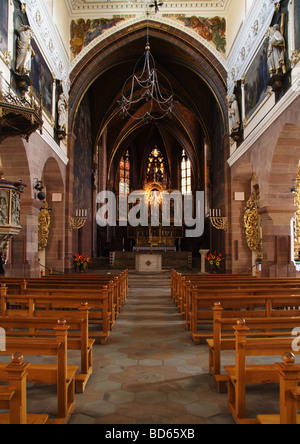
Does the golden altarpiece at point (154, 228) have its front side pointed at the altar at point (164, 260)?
yes

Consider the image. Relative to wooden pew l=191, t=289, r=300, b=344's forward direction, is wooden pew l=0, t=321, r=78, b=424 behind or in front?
behind

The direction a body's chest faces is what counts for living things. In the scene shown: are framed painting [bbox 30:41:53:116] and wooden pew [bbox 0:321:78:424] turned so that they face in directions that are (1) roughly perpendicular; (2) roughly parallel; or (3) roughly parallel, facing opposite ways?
roughly perpendicular

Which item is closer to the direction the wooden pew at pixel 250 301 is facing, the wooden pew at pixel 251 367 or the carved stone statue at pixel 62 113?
the carved stone statue

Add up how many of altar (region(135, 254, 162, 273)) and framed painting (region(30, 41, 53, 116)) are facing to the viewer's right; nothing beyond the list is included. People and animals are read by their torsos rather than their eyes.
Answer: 1

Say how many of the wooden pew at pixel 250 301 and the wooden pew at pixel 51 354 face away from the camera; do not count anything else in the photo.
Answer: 2

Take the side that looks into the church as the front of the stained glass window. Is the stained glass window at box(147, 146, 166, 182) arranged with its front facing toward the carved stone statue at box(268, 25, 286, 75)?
yes

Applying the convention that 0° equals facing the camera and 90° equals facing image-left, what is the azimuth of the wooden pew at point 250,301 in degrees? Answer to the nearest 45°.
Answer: approximately 180°

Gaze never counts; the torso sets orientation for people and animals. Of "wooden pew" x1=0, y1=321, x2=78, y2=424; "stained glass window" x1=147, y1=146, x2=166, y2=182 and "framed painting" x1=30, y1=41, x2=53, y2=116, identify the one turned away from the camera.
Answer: the wooden pew

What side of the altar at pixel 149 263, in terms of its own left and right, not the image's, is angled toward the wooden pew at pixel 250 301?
front

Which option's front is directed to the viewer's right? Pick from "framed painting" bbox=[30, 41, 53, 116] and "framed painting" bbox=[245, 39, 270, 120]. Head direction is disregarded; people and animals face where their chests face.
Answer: "framed painting" bbox=[30, 41, 53, 116]

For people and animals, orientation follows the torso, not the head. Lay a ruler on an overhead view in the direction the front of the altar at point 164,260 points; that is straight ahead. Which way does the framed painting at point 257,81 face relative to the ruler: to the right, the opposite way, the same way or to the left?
to the right

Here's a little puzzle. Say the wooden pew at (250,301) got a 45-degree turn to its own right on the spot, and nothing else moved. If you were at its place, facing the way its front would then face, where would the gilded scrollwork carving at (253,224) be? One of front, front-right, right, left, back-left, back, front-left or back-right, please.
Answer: front-left

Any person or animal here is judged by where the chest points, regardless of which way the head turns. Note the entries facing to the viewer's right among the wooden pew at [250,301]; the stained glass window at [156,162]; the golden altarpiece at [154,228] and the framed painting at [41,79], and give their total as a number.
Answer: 1

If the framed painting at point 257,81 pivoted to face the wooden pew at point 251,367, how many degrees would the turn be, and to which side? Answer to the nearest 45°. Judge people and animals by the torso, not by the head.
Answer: approximately 90° to its left
